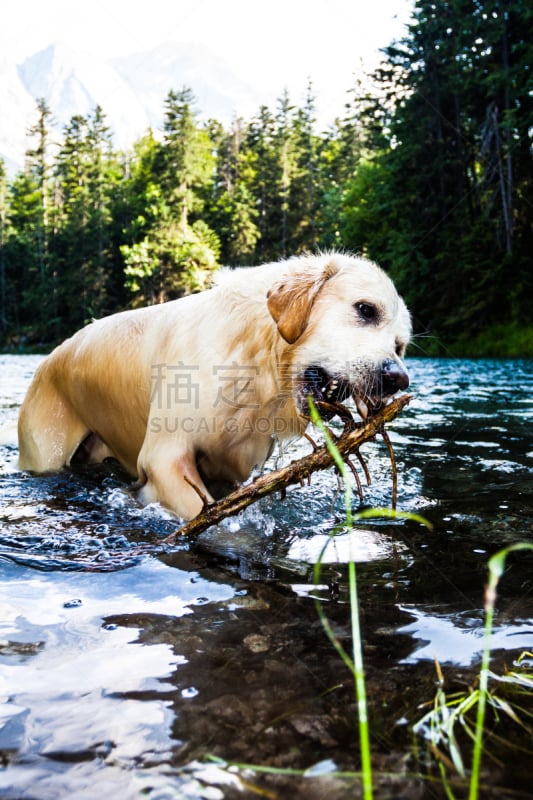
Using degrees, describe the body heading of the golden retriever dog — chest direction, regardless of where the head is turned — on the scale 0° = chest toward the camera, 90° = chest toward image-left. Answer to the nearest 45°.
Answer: approximately 315°

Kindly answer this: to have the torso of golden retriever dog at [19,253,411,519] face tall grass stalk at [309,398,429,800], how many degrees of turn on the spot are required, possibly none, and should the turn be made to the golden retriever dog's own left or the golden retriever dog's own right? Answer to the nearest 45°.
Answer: approximately 45° to the golden retriever dog's own right
